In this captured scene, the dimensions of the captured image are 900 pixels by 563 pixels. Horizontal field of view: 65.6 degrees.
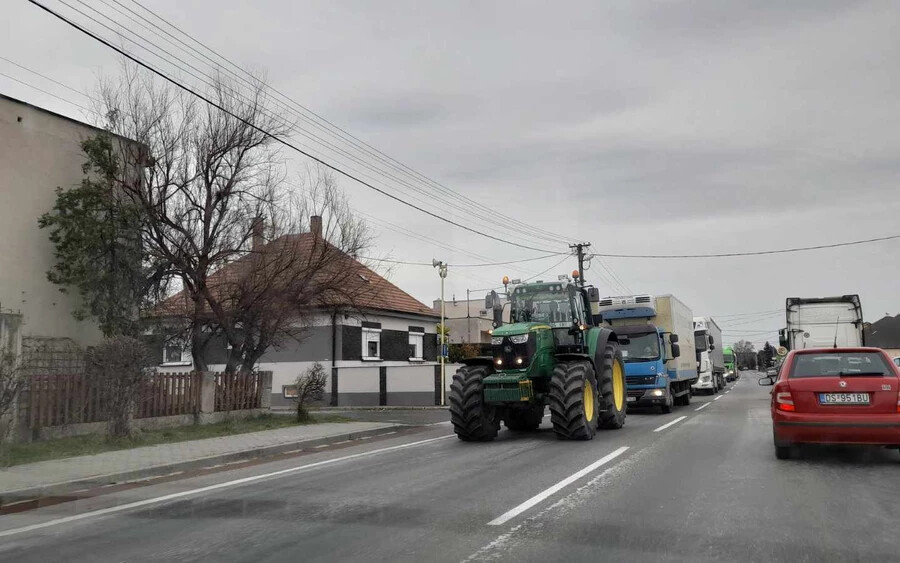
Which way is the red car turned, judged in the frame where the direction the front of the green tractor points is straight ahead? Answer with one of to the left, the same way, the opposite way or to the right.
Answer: the opposite way

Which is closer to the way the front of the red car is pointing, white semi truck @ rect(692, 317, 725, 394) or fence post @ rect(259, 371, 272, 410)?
the white semi truck

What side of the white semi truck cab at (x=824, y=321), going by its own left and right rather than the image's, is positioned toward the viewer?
back

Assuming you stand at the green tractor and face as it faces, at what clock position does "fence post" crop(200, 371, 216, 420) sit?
The fence post is roughly at 2 o'clock from the green tractor.

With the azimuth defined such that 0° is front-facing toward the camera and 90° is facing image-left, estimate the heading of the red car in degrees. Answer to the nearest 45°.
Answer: approximately 180°

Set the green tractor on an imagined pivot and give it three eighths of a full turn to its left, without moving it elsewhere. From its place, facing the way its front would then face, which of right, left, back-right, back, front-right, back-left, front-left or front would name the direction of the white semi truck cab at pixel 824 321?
front-left

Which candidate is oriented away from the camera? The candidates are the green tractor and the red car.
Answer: the red car

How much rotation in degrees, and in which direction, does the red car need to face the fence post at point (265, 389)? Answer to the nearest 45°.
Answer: approximately 90° to its left

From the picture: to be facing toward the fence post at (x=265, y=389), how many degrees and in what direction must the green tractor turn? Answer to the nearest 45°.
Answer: approximately 90° to its right

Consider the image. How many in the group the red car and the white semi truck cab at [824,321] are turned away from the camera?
2

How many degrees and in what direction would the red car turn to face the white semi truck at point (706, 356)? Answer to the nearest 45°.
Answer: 0° — it already faces it

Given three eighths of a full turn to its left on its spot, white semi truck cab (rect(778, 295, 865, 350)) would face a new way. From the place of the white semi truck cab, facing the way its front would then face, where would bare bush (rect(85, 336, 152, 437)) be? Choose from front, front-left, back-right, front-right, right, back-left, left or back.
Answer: front

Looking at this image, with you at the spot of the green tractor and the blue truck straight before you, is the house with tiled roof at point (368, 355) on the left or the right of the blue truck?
left
